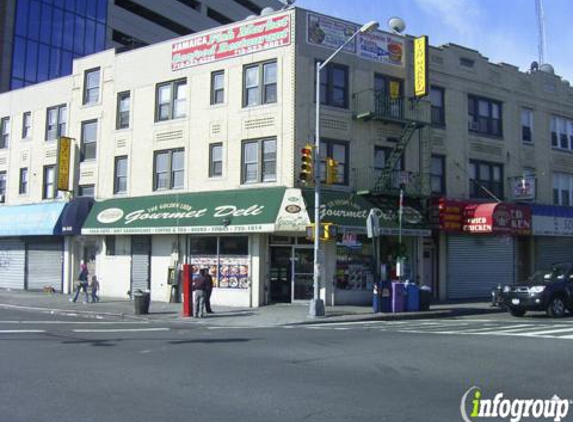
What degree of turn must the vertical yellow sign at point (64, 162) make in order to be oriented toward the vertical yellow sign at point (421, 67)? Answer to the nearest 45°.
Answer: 0° — it already faces it

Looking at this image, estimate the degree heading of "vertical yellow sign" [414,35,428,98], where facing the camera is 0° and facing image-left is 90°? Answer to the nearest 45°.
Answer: approximately 45°

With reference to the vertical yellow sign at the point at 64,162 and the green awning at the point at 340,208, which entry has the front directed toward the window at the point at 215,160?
the vertical yellow sign

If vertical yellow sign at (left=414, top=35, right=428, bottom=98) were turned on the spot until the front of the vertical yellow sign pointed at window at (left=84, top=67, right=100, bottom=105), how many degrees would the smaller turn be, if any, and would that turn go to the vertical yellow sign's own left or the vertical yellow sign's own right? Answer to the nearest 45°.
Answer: approximately 45° to the vertical yellow sign's own right

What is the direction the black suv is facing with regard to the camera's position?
facing the viewer and to the left of the viewer

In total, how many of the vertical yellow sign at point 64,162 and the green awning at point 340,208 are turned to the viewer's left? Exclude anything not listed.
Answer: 0

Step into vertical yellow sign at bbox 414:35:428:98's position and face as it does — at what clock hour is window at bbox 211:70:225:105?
The window is roughly at 1 o'clock from the vertical yellow sign.

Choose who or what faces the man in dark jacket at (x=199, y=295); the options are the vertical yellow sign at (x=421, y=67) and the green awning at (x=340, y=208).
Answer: the vertical yellow sign

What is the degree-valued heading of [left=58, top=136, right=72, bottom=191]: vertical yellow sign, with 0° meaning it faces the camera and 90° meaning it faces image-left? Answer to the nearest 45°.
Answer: approximately 315°

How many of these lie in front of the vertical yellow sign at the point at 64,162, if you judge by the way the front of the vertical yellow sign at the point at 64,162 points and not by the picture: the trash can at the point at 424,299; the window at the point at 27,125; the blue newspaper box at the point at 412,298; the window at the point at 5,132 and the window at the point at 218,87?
3

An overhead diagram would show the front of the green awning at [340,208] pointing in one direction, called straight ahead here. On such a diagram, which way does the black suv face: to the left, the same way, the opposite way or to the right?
to the right

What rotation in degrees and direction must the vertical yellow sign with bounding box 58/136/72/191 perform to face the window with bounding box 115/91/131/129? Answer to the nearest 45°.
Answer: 0° — it already faces it

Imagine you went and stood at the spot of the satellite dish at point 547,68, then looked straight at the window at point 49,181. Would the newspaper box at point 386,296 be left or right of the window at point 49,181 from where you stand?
left

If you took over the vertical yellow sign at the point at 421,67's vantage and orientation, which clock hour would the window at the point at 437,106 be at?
The window is roughly at 5 o'clock from the vertical yellow sign.

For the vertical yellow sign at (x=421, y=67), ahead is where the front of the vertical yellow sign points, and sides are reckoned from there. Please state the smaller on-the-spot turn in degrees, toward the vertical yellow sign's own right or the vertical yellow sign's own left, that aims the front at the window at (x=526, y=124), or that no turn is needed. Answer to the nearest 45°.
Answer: approximately 180°

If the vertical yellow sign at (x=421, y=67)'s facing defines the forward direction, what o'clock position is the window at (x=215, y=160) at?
The window is roughly at 1 o'clock from the vertical yellow sign.

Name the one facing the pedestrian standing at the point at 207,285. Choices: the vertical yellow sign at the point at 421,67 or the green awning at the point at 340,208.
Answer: the vertical yellow sign

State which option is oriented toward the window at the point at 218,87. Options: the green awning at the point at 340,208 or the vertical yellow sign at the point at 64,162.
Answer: the vertical yellow sign
